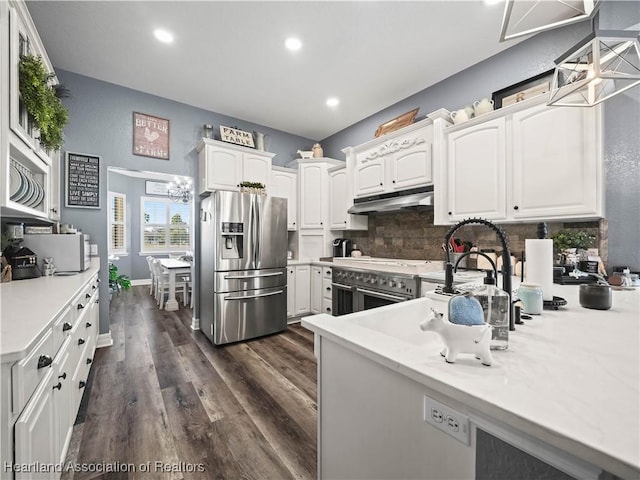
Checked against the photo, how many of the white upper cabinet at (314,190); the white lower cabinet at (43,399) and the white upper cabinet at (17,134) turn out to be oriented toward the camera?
1

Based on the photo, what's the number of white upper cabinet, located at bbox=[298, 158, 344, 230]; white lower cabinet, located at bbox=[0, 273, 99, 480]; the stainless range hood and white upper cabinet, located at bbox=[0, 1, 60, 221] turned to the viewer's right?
2

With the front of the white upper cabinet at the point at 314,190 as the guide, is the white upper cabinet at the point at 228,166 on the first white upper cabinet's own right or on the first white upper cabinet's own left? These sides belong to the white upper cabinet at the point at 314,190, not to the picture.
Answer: on the first white upper cabinet's own right

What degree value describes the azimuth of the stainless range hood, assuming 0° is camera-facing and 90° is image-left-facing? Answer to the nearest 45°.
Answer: approximately 45°

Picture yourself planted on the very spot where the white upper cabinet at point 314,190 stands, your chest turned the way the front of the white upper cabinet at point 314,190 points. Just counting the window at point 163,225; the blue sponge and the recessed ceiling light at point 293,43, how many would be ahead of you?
2

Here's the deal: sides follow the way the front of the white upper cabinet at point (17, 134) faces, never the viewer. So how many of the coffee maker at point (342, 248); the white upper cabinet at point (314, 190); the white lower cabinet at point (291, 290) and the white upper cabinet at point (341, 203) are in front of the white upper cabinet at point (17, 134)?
4

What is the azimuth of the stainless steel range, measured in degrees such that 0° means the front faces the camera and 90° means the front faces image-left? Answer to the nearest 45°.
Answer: approximately 45°

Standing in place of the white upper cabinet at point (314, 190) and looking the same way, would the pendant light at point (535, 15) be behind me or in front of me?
in front

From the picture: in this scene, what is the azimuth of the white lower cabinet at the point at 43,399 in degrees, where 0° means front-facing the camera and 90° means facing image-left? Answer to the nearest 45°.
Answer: approximately 270°

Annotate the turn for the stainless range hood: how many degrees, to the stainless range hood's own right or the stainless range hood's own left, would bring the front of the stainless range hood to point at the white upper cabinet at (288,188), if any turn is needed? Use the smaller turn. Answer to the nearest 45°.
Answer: approximately 90° to the stainless range hood's own right

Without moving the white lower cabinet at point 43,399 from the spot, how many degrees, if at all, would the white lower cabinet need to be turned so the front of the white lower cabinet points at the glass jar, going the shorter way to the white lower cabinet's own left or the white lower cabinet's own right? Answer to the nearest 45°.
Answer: approximately 45° to the white lower cabinet's own right

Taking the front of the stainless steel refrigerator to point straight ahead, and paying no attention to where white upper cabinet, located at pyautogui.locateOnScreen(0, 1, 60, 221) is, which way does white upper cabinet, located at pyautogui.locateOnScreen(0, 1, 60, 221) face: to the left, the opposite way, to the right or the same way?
to the left
